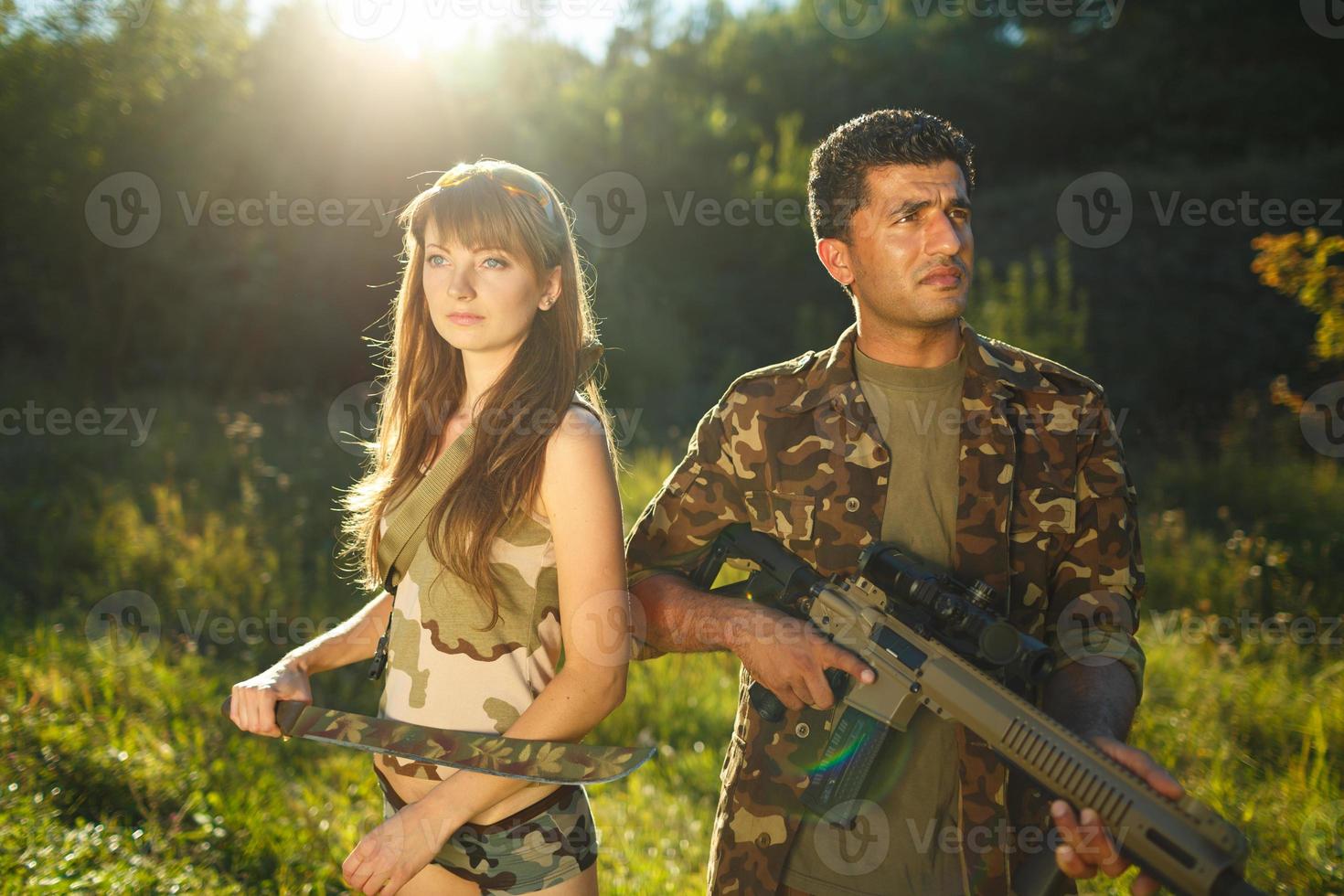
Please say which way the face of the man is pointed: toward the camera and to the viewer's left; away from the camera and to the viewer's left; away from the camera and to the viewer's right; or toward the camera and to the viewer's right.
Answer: toward the camera and to the viewer's right

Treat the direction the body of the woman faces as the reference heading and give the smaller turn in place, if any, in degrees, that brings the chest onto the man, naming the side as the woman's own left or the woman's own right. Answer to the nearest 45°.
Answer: approximately 135° to the woman's own left

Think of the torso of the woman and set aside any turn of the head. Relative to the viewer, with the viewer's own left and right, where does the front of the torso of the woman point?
facing the viewer and to the left of the viewer

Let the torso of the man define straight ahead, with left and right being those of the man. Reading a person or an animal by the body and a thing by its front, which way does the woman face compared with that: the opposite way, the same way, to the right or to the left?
the same way

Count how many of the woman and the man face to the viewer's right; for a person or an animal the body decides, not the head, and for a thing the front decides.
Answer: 0

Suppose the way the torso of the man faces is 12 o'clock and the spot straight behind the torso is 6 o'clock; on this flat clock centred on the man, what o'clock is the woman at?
The woman is roughly at 2 o'clock from the man.

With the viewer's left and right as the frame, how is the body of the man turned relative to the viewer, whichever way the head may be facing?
facing the viewer
